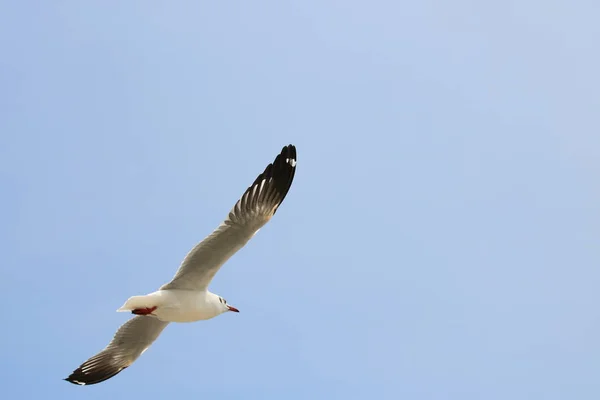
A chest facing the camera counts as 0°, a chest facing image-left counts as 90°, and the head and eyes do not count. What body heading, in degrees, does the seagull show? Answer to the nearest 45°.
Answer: approximately 270°
